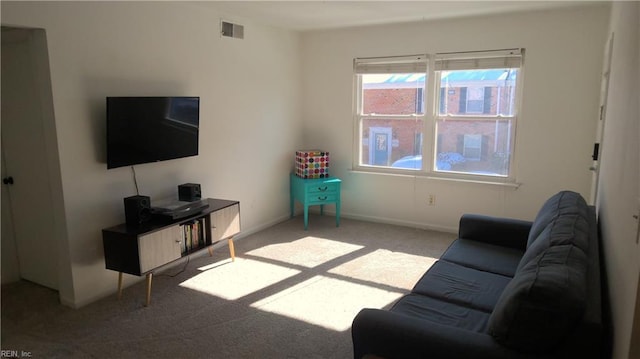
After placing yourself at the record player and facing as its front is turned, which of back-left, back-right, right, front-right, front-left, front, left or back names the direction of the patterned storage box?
left

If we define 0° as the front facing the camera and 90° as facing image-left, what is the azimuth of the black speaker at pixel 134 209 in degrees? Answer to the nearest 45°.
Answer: approximately 315°

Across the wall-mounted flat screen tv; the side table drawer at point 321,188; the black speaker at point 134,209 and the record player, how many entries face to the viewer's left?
0

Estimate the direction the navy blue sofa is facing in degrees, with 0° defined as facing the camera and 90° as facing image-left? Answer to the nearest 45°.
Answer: approximately 90°

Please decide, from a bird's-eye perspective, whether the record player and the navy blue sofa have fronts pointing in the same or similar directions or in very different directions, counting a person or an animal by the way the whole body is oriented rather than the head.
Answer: very different directions

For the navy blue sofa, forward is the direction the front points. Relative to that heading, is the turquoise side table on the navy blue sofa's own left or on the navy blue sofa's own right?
on the navy blue sofa's own right

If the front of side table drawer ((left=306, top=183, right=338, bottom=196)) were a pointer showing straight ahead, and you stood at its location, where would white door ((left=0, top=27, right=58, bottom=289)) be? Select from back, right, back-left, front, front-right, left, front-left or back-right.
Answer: front-right

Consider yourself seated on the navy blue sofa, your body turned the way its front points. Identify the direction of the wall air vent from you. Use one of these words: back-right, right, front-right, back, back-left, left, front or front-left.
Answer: front-right

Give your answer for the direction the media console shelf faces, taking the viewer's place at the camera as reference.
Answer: facing the viewer and to the right of the viewer

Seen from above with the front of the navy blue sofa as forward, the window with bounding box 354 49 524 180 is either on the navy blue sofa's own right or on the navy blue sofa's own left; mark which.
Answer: on the navy blue sofa's own right

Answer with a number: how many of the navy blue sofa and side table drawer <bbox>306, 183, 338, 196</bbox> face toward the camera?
1

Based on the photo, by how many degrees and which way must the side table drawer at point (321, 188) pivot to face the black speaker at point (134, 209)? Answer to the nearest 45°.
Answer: approximately 45° to its right

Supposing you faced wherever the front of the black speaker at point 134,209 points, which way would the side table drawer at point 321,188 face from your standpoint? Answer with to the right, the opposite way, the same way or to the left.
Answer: to the right
